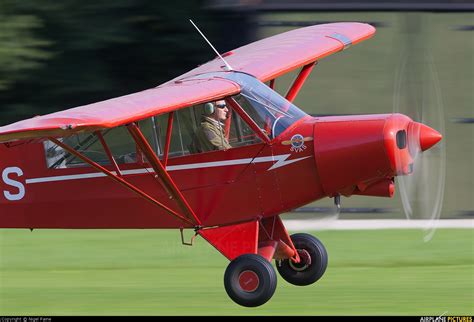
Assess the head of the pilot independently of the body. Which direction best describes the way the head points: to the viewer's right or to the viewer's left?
to the viewer's right

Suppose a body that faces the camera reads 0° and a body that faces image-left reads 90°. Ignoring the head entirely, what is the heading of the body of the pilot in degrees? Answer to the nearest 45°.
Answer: approximately 270°
